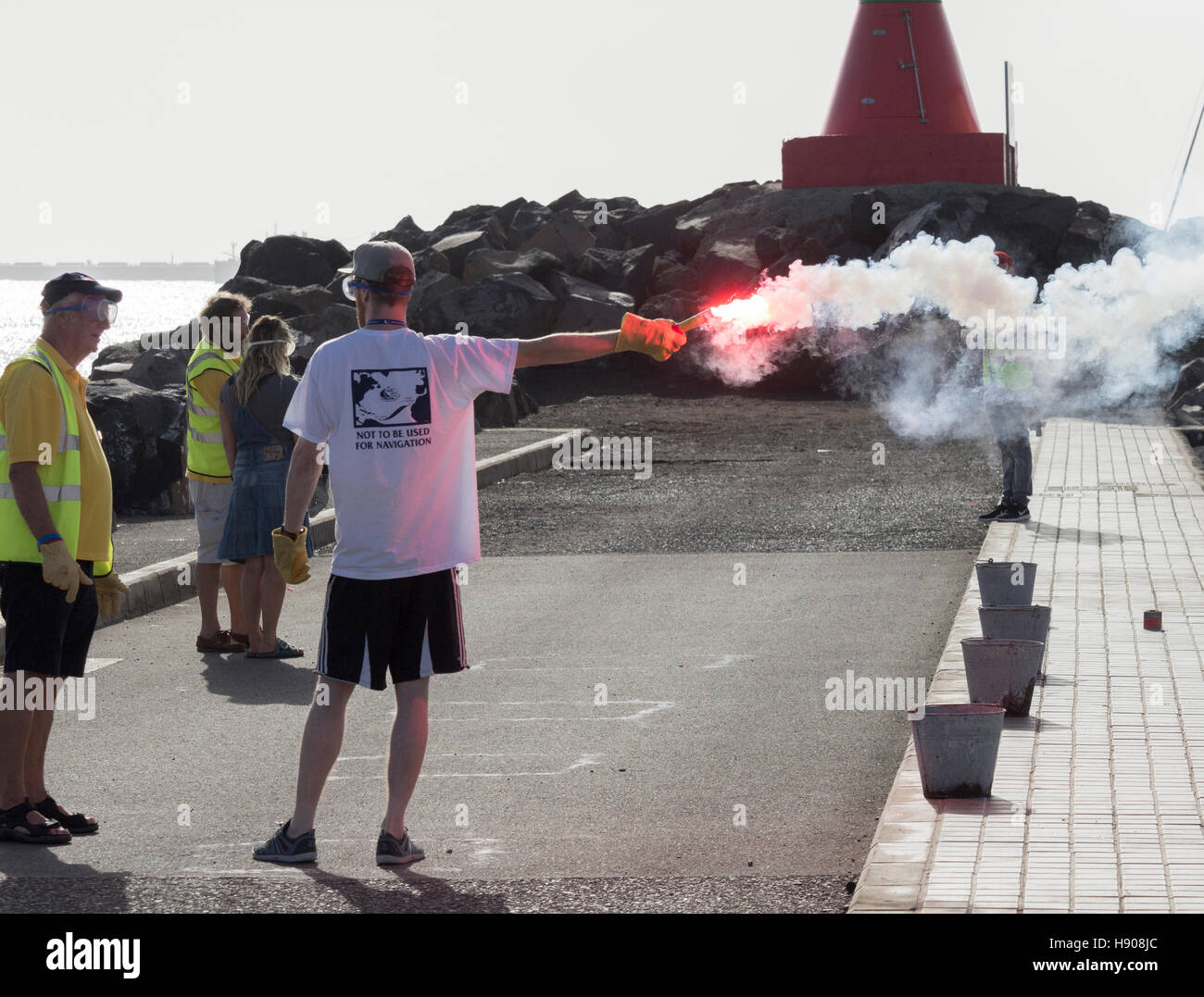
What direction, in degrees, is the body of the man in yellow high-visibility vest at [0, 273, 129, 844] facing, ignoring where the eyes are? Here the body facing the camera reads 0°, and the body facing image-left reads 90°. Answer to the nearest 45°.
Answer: approximately 270°

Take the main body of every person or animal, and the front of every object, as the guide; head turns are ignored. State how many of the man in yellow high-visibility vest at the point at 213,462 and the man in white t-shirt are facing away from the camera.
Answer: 1

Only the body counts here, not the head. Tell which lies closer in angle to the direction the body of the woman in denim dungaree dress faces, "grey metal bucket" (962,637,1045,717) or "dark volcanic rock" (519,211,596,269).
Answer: the dark volcanic rock

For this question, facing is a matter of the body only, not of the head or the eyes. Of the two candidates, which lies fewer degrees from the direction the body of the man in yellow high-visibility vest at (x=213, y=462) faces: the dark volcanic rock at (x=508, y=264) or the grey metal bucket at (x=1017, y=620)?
the grey metal bucket

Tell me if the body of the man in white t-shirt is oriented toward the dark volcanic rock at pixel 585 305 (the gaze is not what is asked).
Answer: yes

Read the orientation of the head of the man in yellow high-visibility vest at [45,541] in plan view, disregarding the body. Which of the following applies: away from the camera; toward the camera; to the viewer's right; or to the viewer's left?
to the viewer's right

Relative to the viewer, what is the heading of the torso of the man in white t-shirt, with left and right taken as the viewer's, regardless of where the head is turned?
facing away from the viewer

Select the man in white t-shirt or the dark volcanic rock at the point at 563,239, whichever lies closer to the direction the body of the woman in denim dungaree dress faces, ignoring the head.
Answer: the dark volcanic rock

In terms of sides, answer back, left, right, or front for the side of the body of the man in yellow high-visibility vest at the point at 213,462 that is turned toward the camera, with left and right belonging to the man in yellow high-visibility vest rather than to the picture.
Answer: right

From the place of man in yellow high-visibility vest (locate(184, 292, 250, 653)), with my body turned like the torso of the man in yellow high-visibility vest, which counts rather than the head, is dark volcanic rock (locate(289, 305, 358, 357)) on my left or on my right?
on my left

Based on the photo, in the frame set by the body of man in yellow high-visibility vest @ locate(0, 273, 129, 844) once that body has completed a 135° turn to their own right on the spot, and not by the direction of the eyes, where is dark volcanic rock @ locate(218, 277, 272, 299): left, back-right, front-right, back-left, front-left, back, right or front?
back-right
